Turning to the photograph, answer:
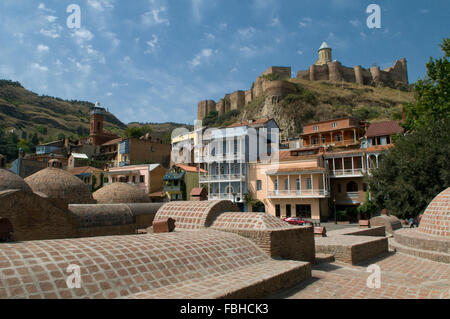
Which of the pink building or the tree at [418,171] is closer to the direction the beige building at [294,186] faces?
the tree

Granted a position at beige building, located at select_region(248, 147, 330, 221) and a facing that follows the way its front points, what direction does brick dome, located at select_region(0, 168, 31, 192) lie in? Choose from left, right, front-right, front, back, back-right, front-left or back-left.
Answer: front-right

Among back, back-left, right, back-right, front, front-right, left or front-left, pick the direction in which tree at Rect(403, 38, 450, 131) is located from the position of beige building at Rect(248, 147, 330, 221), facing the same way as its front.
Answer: front-left

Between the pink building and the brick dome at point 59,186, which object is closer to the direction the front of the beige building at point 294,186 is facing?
the brick dome

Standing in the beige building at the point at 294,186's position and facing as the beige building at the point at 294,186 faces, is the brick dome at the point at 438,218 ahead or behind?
ahead

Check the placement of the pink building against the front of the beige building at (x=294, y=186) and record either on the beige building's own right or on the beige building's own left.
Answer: on the beige building's own right

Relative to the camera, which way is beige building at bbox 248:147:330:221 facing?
toward the camera

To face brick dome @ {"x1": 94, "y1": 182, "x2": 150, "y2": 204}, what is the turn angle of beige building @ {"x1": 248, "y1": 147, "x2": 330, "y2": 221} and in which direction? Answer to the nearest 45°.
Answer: approximately 45° to its right
